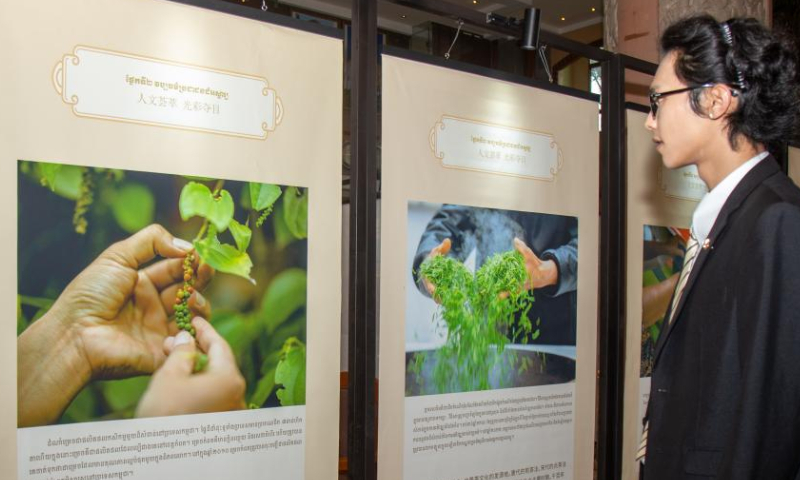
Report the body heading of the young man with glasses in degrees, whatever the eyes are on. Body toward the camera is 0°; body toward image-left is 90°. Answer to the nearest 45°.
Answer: approximately 90°

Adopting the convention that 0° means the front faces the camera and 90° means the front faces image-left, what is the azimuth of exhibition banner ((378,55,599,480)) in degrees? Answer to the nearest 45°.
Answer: approximately 315°

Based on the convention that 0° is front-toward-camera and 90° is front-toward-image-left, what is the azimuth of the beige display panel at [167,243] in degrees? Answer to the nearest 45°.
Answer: approximately 315°

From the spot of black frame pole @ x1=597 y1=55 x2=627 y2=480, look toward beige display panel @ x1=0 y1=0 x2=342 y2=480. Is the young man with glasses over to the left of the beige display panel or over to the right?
left

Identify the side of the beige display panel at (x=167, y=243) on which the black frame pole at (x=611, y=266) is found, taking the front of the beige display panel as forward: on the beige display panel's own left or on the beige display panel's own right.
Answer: on the beige display panel's own left

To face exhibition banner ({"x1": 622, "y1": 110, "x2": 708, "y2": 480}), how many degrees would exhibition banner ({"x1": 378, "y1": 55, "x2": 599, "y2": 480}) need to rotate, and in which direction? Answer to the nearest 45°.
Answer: approximately 90° to its left

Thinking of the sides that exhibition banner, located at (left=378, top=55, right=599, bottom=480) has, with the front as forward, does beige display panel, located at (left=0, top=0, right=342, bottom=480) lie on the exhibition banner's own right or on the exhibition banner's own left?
on the exhibition banner's own right
